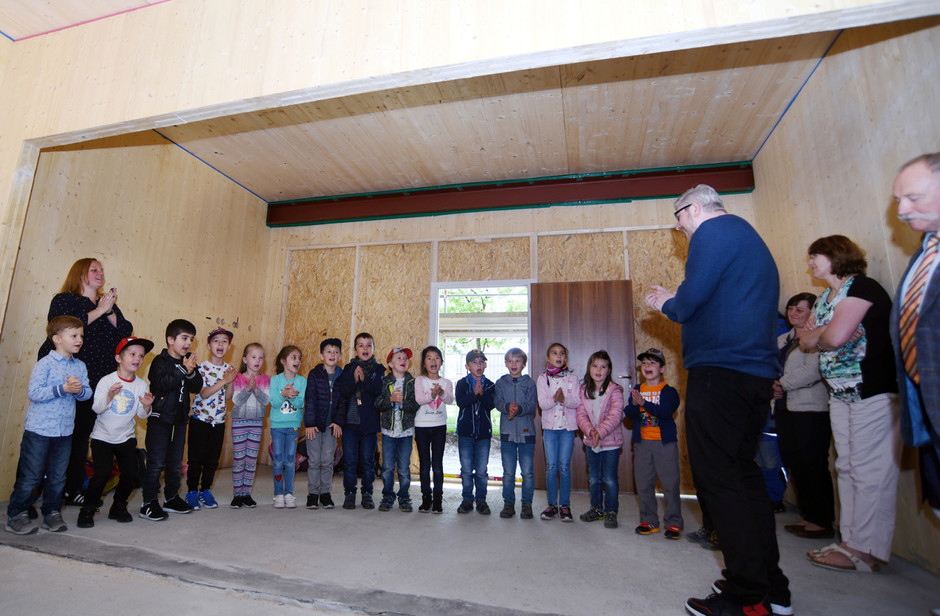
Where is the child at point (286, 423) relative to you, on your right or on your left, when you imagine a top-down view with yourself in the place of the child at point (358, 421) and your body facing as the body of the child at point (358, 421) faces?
on your right

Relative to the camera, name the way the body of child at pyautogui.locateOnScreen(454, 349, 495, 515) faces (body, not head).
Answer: toward the camera

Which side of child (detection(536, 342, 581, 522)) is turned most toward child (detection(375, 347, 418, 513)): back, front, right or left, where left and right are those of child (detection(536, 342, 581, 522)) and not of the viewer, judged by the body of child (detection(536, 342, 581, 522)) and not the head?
right

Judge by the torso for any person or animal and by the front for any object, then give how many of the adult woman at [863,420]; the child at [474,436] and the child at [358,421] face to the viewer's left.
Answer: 1

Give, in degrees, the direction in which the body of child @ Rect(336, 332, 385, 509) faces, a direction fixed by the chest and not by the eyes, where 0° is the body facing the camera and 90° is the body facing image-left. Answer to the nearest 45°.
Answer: approximately 0°

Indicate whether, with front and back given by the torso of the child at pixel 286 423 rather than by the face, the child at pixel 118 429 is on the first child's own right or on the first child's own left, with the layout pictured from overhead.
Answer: on the first child's own right

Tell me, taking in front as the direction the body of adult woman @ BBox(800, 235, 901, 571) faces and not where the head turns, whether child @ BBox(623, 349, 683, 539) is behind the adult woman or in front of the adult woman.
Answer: in front

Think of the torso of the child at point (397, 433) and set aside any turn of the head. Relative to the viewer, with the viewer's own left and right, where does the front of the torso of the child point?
facing the viewer

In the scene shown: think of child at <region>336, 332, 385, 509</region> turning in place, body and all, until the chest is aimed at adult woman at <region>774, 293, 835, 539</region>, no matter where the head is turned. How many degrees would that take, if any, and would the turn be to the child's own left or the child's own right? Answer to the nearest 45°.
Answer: approximately 45° to the child's own left

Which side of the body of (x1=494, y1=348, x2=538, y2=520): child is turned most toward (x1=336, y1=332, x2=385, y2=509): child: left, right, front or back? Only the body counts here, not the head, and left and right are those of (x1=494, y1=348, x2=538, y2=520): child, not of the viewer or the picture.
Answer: right

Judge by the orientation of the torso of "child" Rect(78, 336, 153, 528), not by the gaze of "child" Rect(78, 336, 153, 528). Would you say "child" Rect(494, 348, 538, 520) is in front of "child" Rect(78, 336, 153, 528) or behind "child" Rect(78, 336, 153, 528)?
in front

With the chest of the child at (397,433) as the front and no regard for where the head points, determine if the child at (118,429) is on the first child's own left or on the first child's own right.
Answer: on the first child's own right

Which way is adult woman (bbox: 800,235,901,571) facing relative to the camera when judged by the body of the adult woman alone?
to the viewer's left

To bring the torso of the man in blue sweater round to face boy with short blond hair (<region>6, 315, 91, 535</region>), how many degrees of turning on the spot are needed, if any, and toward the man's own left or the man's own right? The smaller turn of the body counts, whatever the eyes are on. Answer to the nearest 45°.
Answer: approximately 45° to the man's own left
